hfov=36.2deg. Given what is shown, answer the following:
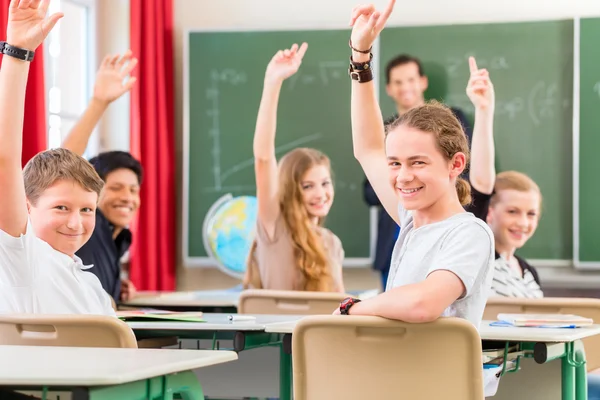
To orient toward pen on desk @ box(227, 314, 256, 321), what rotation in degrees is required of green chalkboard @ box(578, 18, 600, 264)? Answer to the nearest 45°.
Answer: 0° — it already faces it

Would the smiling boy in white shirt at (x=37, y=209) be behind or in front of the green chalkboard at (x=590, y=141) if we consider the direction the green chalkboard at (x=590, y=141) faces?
in front

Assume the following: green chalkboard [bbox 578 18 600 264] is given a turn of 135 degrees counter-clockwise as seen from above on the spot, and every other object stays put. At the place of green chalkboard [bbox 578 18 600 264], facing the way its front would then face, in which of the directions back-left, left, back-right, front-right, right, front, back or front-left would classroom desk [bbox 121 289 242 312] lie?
back

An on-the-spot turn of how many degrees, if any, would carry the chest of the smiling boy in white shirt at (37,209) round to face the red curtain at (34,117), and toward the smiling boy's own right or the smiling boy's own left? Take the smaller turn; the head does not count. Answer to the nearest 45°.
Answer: approximately 135° to the smiling boy's own left

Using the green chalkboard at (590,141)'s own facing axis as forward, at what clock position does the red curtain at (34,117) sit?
The red curtain is roughly at 2 o'clock from the green chalkboard.

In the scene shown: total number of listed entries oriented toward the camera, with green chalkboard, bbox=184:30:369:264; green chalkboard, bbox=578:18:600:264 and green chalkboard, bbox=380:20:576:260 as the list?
3

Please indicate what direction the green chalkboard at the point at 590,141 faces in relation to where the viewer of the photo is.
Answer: facing the viewer

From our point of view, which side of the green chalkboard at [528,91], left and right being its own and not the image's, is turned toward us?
front

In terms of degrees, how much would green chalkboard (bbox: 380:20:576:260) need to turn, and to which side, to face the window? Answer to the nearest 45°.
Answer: approximately 90° to its right

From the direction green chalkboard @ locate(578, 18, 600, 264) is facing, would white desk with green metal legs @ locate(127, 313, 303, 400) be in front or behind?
in front

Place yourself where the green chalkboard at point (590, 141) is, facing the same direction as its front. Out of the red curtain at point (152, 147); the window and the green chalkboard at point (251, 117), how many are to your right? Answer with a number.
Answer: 3

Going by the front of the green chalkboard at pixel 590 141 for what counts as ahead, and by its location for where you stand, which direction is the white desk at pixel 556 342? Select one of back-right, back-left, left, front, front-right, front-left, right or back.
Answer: front

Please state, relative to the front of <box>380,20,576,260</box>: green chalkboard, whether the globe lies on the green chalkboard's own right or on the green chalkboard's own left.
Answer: on the green chalkboard's own right
